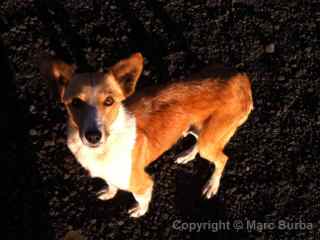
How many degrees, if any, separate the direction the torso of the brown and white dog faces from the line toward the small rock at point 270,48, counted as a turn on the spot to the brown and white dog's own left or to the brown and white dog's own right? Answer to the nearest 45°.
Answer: approximately 180°

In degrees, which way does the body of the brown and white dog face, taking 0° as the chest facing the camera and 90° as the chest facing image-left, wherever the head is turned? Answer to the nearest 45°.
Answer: approximately 45°
